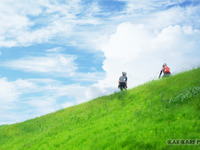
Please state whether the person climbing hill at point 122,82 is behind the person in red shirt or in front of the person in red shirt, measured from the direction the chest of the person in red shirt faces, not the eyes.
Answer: in front

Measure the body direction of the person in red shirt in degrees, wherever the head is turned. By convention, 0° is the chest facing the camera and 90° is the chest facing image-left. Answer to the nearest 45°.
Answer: approximately 90°
